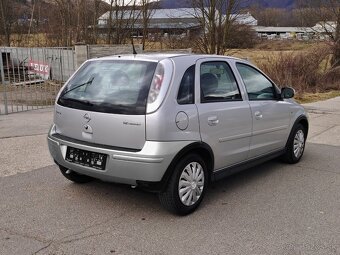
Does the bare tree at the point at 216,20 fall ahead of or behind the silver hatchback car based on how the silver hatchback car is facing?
ahead

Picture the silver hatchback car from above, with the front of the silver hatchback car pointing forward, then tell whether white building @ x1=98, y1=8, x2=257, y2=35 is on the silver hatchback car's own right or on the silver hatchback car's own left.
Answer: on the silver hatchback car's own left

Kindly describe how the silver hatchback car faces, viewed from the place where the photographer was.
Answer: facing away from the viewer and to the right of the viewer

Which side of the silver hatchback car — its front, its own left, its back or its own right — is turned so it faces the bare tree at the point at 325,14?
front

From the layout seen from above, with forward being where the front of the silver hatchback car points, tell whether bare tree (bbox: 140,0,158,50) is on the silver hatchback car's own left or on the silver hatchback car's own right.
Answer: on the silver hatchback car's own left

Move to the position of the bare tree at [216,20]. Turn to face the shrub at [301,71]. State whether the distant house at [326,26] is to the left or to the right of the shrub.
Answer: left

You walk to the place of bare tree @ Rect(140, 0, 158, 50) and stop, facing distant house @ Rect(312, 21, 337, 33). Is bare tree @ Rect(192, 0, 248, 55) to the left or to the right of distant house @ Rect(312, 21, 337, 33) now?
right

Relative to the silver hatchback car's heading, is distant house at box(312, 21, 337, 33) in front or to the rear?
in front

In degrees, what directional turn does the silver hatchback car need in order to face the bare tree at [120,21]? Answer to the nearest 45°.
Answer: approximately 45° to its left

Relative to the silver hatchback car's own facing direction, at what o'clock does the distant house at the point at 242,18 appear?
The distant house is roughly at 11 o'clock from the silver hatchback car.

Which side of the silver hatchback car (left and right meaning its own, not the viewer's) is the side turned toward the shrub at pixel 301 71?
front

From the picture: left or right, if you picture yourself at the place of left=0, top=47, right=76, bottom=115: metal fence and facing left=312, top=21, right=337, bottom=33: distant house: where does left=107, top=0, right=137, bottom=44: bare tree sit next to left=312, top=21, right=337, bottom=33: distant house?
left

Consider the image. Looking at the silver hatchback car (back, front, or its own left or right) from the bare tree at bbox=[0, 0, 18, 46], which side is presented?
left
